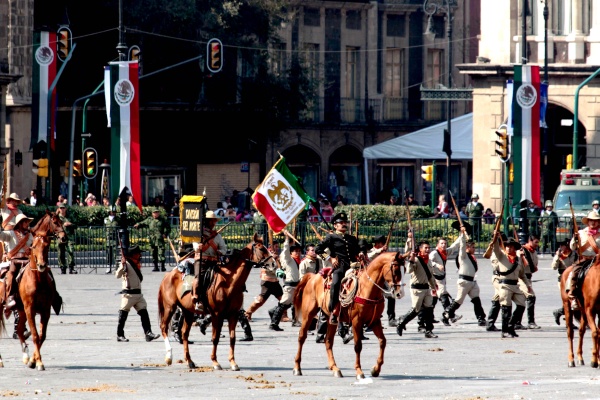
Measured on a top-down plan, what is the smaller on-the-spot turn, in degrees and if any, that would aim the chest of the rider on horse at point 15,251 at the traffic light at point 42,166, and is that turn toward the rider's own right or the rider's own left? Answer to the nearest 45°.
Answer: approximately 135° to the rider's own left

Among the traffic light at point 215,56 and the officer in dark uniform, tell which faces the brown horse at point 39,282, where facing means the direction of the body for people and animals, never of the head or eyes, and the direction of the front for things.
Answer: the traffic light

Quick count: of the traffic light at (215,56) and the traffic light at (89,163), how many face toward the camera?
2

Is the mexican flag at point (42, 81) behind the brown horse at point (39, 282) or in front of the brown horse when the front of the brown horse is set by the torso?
behind

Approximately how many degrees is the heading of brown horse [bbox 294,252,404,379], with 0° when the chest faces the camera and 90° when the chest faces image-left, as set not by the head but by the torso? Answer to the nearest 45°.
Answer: approximately 315°
